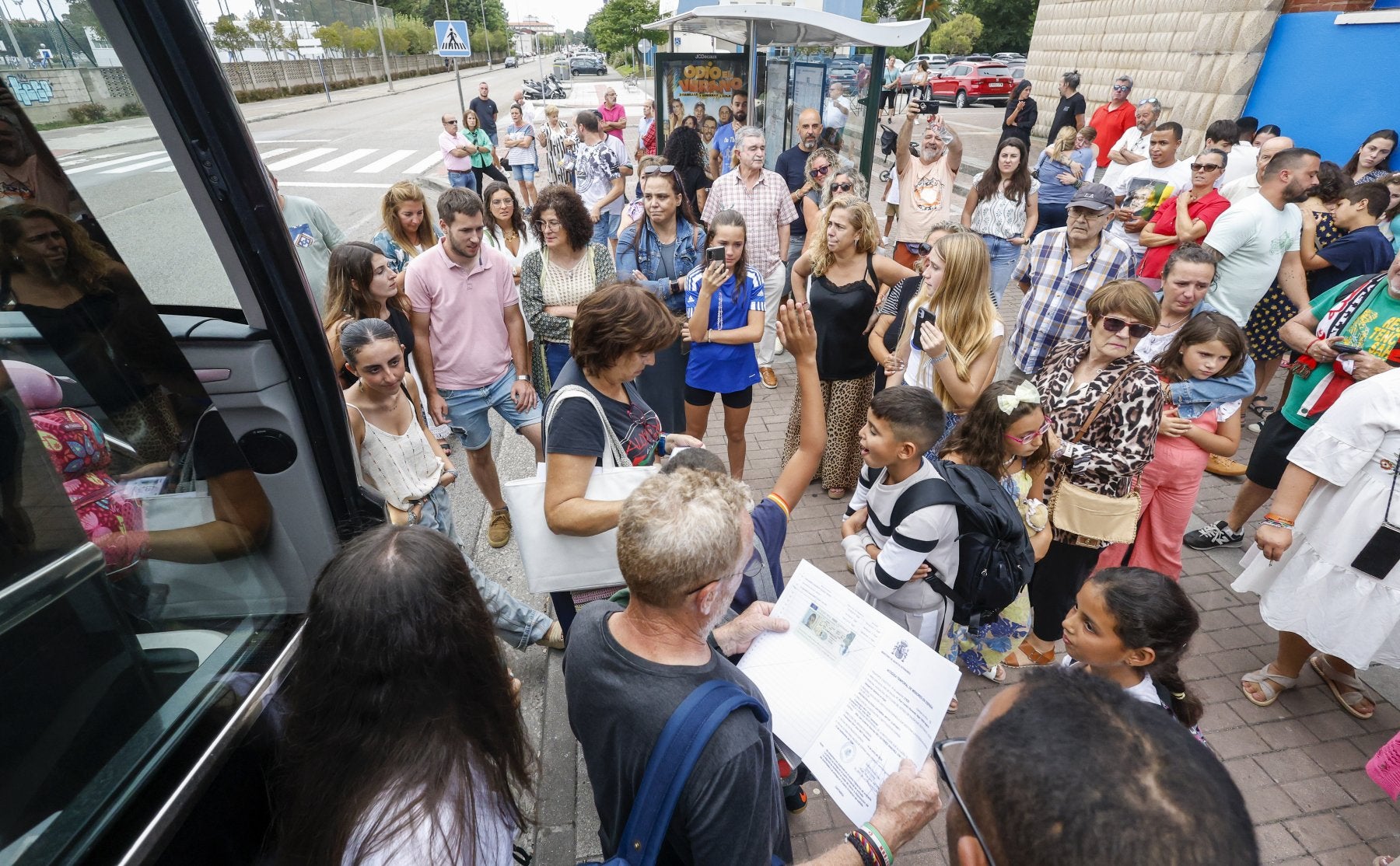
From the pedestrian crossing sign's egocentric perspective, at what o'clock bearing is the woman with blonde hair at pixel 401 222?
The woman with blonde hair is roughly at 12 o'clock from the pedestrian crossing sign.

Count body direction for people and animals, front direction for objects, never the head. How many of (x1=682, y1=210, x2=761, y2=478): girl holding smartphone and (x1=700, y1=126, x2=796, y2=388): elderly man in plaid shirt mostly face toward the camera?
2

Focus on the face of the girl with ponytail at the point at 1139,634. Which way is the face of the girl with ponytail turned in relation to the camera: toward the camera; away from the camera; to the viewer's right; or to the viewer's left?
to the viewer's left

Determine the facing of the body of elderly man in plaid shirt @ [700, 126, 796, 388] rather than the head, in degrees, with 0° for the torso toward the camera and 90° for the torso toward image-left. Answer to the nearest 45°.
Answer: approximately 0°

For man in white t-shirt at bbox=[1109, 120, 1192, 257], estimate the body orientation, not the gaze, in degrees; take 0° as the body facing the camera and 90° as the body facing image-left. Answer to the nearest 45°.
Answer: approximately 45°

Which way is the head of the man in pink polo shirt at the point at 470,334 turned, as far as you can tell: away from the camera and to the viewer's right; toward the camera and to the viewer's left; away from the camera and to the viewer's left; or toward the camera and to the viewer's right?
toward the camera and to the viewer's right

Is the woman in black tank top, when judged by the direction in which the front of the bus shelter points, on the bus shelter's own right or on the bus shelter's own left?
on the bus shelter's own left
